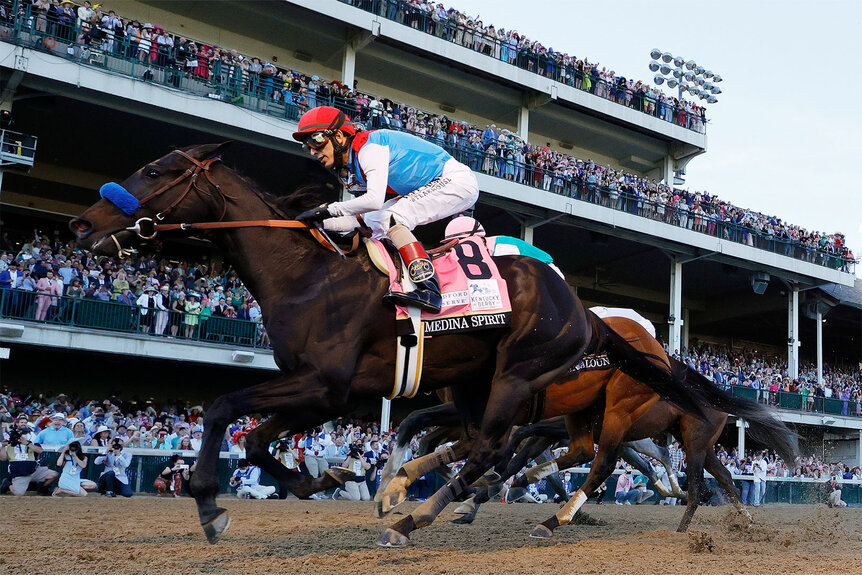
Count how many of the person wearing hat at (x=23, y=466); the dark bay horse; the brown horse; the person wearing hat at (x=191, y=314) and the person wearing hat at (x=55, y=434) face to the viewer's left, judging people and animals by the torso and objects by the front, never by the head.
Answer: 2

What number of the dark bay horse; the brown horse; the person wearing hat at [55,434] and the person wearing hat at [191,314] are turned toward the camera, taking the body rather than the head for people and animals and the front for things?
2

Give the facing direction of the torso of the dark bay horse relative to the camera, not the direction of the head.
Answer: to the viewer's left

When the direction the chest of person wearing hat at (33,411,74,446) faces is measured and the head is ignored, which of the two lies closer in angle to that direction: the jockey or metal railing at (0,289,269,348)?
the jockey

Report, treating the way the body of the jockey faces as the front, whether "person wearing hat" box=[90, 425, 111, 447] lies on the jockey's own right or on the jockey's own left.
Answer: on the jockey's own right

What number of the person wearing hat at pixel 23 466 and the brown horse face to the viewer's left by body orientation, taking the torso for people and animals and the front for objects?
1

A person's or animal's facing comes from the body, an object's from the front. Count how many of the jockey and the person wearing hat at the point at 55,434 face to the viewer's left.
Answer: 1

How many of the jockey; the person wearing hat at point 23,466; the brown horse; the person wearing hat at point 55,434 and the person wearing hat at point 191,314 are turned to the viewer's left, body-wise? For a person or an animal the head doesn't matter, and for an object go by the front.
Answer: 2

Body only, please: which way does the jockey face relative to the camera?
to the viewer's left

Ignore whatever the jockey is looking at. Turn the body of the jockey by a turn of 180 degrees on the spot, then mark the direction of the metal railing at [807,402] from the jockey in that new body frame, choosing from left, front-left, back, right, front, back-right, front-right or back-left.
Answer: front-left

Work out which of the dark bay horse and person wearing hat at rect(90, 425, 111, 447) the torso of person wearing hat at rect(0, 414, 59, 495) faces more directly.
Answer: the dark bay horse

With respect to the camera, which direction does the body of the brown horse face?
to the viewer's left

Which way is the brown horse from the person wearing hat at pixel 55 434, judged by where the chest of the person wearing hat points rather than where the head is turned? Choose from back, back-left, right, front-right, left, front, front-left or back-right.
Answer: front-left
